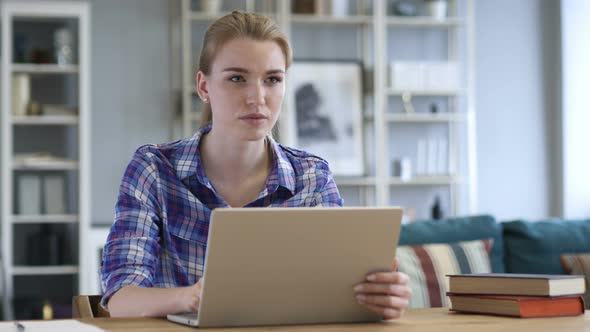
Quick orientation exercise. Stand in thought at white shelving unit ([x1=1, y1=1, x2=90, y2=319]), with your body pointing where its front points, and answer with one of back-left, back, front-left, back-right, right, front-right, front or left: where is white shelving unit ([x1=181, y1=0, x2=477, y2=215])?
left

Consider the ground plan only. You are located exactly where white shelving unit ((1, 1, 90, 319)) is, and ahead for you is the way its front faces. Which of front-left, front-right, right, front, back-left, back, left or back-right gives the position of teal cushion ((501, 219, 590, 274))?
front-left

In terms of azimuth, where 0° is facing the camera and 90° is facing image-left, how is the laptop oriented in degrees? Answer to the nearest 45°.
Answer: approximately 135°

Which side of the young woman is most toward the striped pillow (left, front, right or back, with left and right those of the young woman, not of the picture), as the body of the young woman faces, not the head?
left

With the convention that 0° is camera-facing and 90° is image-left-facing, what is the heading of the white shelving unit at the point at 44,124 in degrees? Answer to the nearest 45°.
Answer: approximately 0°

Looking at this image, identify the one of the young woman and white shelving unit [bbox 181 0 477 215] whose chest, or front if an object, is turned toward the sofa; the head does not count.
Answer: the white shelving unit

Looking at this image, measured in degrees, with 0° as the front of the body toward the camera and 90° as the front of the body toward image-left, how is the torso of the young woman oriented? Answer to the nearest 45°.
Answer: approximately 315°
